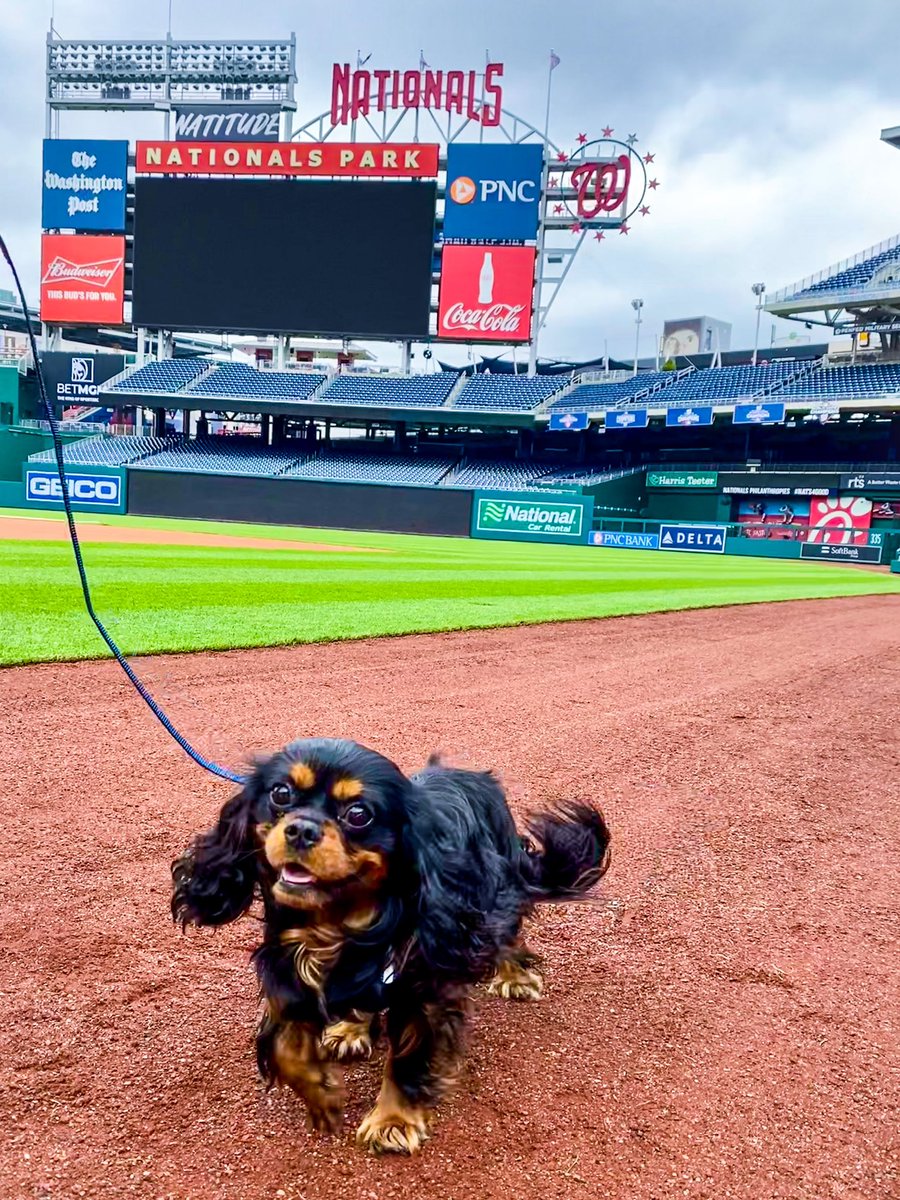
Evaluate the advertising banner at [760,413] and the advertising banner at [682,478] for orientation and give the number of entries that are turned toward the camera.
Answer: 2

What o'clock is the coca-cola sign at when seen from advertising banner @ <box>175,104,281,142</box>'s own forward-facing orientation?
The coca-cola sign is roughly at 10 o'clock from the advertising banner.

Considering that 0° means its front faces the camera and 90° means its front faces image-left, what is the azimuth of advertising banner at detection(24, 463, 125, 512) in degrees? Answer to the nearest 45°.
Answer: approximately 0°

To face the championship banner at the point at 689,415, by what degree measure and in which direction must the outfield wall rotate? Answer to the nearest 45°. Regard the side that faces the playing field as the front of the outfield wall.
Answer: approximately 90° to its left
